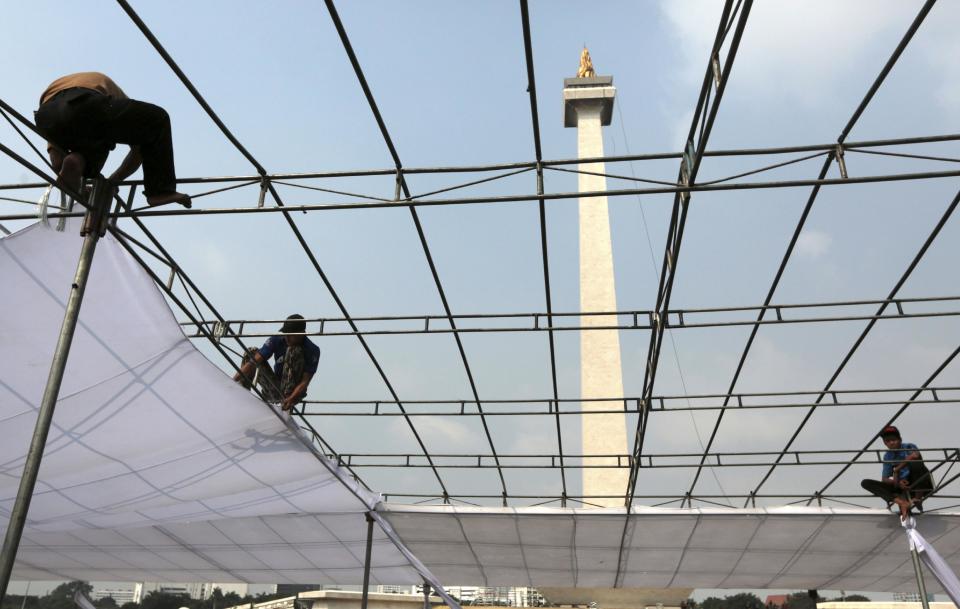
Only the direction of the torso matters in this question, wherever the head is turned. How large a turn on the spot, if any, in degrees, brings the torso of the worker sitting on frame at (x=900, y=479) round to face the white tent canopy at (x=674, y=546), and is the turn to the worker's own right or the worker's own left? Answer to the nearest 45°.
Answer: approximately 90° to the worker's own right

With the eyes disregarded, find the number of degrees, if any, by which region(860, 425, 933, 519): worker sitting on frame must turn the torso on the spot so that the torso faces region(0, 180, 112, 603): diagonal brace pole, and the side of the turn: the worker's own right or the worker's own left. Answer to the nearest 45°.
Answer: approximately 45° to the worker's own right

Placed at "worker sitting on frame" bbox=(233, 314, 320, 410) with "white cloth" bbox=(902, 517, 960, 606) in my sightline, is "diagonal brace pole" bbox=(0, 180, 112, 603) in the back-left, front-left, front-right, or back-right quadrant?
back-right

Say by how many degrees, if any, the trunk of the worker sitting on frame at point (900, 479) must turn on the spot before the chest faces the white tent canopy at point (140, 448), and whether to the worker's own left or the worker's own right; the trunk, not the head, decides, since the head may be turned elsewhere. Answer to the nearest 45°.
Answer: approximately 45° to the worker's own right

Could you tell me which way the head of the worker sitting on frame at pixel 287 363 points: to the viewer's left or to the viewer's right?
to the viewer's left

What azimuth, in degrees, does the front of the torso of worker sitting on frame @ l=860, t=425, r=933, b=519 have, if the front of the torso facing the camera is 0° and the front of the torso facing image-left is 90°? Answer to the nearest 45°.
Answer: approximately 0°

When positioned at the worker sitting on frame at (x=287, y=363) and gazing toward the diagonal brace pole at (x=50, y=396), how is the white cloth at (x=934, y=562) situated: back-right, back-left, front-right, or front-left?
back-left

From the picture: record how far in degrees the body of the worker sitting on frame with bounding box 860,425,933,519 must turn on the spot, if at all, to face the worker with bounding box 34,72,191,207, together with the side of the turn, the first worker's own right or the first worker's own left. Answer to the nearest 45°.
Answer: approximately 45° to the first worker's own right
